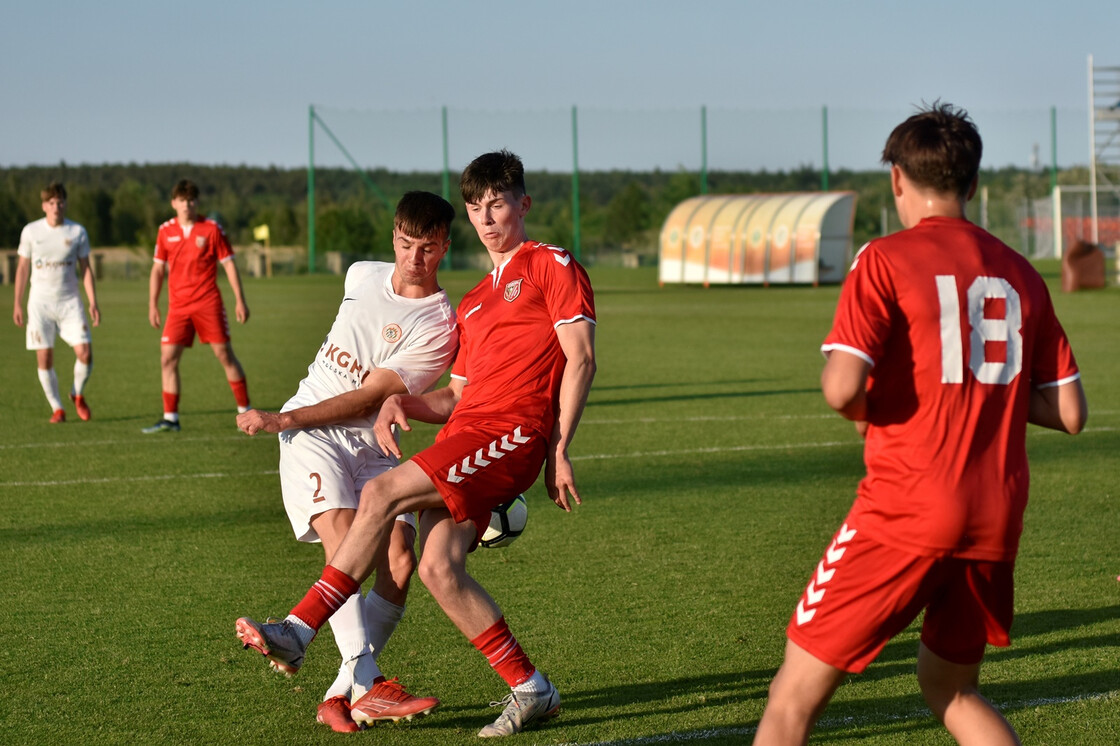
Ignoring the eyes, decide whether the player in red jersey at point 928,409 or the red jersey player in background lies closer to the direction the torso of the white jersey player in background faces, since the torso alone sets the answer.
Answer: the player in red jersey

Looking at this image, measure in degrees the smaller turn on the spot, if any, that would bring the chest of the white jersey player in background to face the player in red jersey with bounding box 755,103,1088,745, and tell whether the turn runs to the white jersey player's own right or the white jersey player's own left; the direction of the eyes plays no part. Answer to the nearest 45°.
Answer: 0° — they already face them

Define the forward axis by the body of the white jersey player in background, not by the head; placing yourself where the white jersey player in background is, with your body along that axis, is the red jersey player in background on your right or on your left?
on your left

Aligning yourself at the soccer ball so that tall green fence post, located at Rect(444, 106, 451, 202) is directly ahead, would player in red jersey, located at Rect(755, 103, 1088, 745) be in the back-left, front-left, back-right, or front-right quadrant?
back-right

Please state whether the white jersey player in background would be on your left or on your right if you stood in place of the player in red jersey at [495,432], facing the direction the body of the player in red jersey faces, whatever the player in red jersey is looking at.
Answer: on your right

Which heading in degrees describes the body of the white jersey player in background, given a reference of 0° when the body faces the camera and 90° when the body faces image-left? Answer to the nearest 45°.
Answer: approximately 0°
